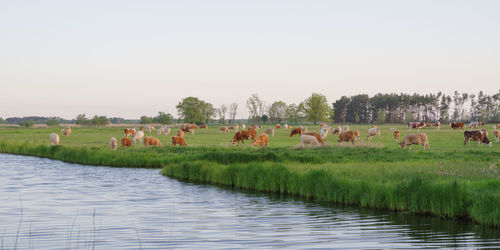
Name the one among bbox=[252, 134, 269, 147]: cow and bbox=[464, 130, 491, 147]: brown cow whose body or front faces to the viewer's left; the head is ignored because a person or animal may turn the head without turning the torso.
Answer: the cow

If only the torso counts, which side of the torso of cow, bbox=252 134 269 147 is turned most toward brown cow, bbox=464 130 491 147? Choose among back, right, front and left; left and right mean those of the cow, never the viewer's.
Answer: back

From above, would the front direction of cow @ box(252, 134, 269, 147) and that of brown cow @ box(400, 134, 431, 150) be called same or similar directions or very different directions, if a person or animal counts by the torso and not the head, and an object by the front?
same or similar directions

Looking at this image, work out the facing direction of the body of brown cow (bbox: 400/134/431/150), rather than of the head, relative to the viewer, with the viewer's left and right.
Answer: facing to the left of the viewer

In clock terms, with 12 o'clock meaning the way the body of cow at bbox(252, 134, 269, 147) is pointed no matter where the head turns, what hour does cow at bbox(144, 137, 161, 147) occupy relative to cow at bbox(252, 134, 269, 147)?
cow at bbox(144, 137, 161, 147) is roughly at 12 o'clock from cow at bbox(252, 134, 269, 147).

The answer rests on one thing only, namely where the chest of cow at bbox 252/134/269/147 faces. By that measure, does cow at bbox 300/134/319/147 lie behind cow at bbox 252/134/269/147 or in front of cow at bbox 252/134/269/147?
behind

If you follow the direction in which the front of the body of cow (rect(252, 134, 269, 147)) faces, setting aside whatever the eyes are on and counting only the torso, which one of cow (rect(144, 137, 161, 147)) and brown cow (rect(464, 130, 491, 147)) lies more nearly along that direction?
the cow

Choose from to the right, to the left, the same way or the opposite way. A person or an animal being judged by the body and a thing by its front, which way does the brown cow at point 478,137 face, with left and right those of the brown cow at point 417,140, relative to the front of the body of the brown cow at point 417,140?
the opposite way

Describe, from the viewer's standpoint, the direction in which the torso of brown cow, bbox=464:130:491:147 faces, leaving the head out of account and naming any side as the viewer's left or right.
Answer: facing to the right of the viewer

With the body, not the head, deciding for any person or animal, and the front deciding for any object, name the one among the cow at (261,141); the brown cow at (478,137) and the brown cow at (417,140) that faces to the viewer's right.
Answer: the brown cow at (478,137)

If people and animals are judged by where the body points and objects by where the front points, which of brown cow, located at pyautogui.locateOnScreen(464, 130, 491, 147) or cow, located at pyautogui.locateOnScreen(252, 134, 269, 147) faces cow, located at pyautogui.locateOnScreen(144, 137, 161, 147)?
cow, located at pyautogui.locateOnScreen(252, 134, 269, 147)

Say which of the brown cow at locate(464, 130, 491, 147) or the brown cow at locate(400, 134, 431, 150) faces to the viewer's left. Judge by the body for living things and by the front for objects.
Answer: the brown cow at locate(400, 134, 431, 150)

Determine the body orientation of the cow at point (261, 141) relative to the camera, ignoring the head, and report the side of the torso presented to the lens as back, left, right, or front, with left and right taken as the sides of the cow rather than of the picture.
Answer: left

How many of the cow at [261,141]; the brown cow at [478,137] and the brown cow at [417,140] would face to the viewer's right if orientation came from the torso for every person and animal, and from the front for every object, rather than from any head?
1

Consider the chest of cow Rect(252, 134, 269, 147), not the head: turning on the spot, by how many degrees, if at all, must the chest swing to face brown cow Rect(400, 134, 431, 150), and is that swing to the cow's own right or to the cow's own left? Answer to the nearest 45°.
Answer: approximately 180°
